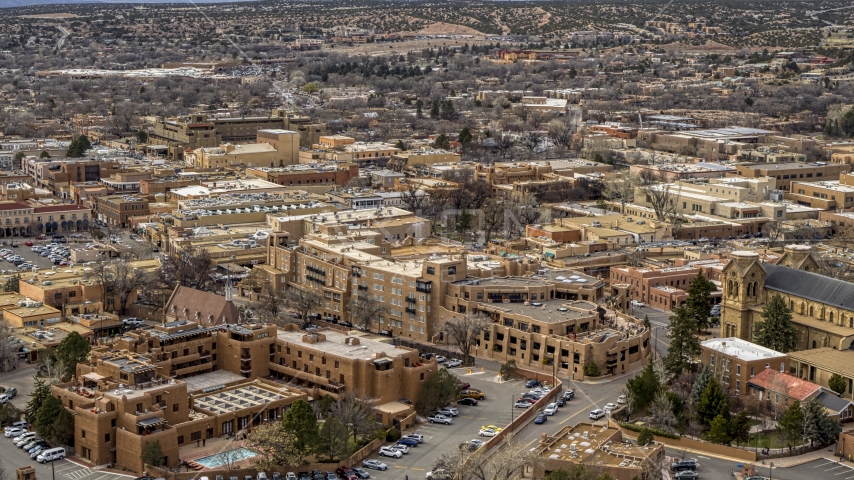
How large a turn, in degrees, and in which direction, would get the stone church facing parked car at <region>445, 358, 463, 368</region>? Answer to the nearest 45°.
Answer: approximately 45° to its left

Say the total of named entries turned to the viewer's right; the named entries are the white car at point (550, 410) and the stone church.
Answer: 0

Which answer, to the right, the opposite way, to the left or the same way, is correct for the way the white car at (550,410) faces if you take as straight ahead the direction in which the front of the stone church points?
to the left

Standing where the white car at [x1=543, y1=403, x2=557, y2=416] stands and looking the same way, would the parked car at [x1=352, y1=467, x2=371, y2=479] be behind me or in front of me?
in front

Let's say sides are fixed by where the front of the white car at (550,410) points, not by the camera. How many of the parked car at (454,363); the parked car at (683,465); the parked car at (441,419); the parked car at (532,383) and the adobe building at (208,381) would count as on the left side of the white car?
1

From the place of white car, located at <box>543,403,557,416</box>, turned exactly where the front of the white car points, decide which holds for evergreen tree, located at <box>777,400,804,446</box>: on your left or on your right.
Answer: on your left
